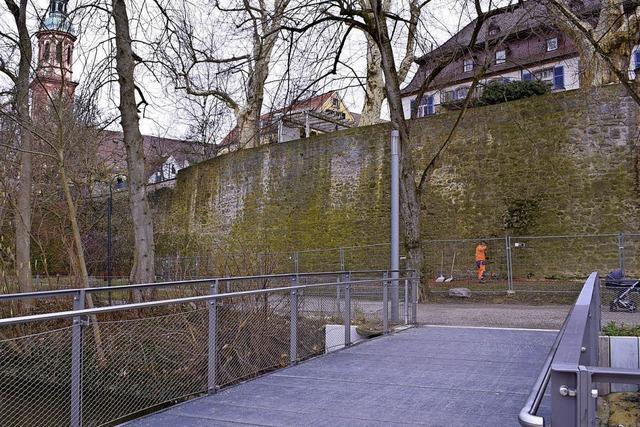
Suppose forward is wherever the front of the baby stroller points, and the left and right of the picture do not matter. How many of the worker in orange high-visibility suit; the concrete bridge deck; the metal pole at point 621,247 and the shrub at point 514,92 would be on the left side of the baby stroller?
1

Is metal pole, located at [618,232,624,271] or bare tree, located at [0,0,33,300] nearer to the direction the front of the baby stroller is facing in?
the bare tree

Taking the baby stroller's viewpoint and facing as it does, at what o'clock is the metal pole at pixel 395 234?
The metal pole is roughly at 11 o'clock from the baby stroller.

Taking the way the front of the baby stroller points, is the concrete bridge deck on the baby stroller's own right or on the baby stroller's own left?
on the baby stroller's own left

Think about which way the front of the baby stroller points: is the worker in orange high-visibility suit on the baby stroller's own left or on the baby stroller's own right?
on the baby stroller's own right

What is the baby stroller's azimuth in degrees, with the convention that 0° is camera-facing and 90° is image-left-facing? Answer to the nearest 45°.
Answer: approximately 90°

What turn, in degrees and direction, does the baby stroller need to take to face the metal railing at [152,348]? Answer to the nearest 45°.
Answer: approximately 45° to its left

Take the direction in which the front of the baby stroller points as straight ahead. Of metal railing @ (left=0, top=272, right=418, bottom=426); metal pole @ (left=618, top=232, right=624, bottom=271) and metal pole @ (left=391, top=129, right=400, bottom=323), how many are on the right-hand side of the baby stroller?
1

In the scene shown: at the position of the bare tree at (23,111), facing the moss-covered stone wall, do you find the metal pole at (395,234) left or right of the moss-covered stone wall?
right

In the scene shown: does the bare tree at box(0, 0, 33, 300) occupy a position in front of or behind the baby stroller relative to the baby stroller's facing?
in front

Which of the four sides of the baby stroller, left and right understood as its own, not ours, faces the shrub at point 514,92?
right
